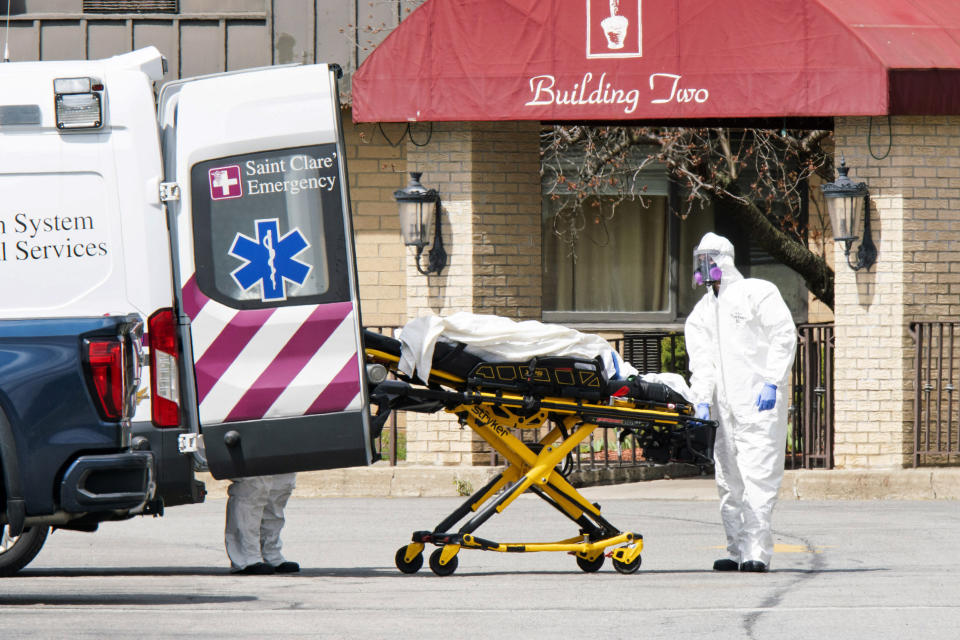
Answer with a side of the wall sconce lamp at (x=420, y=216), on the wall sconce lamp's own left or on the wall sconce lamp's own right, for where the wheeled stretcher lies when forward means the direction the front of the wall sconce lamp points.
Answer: on the wall sconce lamp's own left

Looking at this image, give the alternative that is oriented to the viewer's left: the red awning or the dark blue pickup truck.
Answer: the dark blue pickup truck

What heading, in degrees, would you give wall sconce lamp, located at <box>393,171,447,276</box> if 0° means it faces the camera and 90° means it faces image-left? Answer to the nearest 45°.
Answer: approximately 45°

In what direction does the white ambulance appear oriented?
to the viewer's left

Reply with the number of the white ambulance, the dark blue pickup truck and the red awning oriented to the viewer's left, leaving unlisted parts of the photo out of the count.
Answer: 2

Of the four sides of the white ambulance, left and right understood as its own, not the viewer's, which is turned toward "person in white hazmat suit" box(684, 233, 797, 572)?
back

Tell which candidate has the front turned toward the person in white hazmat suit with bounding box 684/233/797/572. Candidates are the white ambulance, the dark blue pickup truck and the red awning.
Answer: the red awning

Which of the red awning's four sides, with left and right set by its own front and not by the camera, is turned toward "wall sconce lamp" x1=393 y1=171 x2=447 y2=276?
right
